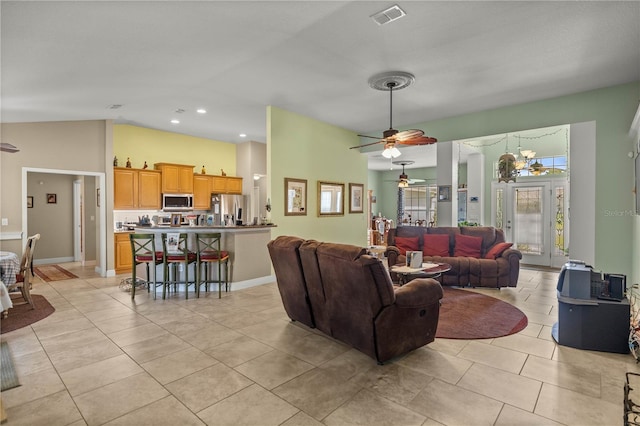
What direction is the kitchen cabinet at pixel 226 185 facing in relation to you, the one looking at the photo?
facing the viewer

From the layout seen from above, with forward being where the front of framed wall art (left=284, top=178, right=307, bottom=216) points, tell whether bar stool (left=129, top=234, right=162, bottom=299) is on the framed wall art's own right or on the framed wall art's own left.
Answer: on the framed wall art's own right

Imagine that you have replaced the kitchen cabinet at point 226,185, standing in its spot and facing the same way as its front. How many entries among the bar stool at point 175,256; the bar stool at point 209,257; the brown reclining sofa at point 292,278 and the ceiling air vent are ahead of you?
4

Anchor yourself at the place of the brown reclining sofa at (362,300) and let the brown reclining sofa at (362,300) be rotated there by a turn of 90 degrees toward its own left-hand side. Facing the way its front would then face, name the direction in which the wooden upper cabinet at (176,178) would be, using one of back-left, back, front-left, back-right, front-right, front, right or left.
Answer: front

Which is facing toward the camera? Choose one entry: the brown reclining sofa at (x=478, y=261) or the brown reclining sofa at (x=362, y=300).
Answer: the brown reclining sofa at (x=478, y=261)

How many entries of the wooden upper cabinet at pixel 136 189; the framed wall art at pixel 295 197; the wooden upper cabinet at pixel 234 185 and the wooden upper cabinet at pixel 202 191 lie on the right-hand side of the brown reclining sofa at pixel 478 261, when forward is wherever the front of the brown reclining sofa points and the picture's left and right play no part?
4

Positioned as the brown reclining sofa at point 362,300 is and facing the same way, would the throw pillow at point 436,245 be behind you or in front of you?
in front

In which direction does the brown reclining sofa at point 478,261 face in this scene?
toward the camera

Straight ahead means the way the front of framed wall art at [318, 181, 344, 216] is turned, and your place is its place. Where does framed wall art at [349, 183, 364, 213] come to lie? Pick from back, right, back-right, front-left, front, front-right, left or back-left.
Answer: left

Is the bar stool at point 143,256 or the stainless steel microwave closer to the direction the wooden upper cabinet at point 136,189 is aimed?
the bar stool

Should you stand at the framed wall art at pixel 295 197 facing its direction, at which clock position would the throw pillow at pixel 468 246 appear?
The throw pillow is roughly at 11 o'clock from the framed wall art.

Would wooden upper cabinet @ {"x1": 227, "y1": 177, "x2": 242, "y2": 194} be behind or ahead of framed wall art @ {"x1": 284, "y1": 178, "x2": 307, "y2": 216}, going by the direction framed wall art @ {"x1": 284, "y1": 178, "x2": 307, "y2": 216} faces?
behind

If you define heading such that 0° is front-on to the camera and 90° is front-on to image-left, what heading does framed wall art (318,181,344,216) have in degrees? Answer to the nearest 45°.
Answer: approximately 315°

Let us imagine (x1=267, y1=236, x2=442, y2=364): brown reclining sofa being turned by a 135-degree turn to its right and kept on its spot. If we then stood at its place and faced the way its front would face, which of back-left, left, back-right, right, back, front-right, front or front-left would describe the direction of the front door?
back-left

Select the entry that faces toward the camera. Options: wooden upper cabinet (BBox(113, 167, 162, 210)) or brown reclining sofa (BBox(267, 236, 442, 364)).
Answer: the wooden upper cabinet

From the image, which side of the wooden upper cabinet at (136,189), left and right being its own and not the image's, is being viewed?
front
